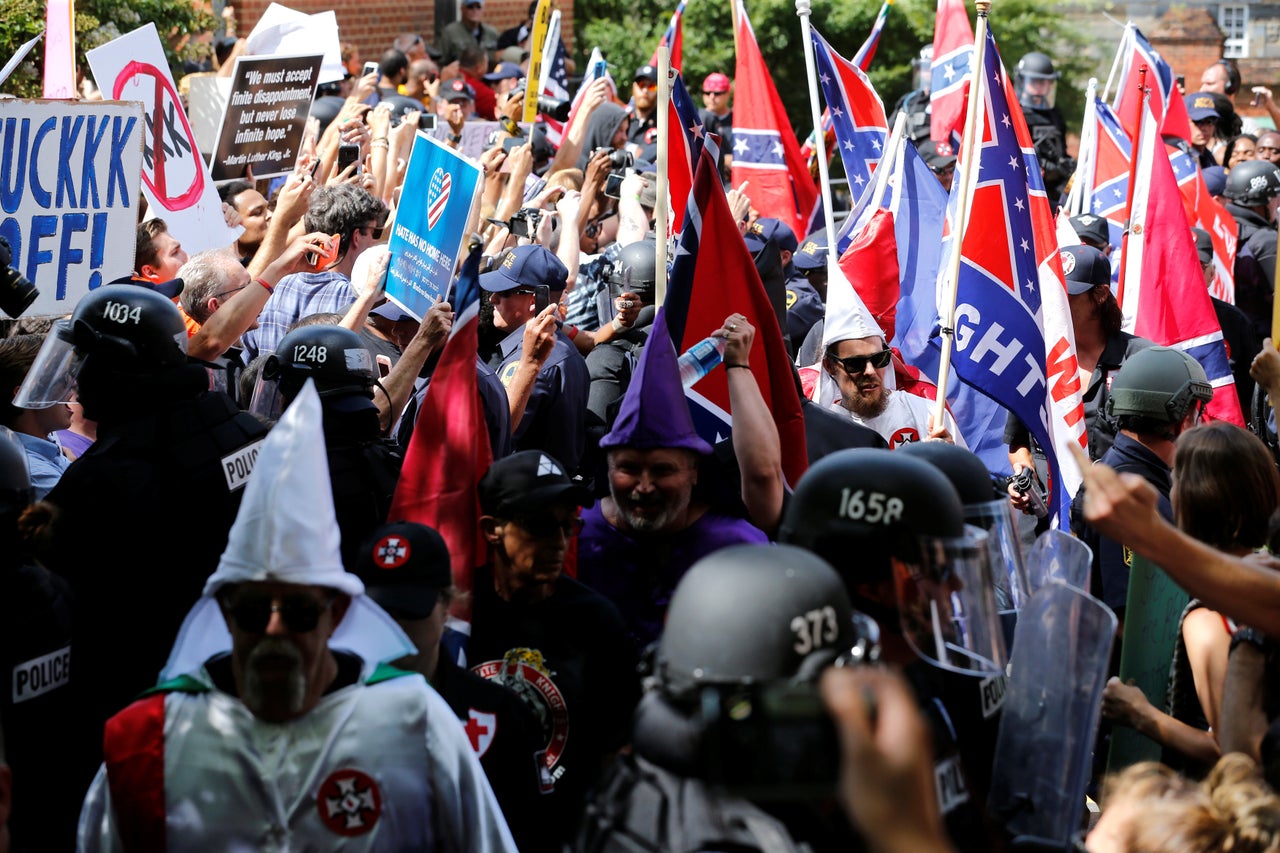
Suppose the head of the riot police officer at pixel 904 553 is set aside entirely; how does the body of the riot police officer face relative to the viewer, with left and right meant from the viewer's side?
facing to the right of the viewer

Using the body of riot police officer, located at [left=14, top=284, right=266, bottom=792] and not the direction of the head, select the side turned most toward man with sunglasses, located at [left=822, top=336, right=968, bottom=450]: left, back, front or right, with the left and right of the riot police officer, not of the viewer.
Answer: right

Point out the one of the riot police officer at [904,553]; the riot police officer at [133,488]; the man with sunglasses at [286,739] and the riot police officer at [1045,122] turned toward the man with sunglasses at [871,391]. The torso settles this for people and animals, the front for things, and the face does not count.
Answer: the riot police officer at [1045,122]

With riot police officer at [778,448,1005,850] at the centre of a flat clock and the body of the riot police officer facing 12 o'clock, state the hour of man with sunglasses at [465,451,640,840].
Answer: The man with sunglasses is roughly at 7 o'clock from the riot police officer.

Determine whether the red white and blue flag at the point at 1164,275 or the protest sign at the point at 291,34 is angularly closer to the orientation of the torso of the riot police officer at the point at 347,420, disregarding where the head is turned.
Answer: the protest sign

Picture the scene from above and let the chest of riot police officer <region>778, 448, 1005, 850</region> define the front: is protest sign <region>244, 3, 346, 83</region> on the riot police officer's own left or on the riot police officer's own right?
on the riot police officer's own left

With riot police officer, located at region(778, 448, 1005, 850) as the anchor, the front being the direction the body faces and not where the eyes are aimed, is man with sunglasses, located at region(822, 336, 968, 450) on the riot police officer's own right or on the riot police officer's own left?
on the riot police officer's own left

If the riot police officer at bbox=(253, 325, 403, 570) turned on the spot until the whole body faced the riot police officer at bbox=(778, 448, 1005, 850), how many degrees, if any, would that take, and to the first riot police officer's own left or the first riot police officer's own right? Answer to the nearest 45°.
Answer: approximately 180°

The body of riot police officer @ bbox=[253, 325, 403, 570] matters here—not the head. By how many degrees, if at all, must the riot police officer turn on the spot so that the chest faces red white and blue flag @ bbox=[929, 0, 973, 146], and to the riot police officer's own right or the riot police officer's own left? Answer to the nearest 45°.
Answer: approximately 90° to the riot police officer's own right

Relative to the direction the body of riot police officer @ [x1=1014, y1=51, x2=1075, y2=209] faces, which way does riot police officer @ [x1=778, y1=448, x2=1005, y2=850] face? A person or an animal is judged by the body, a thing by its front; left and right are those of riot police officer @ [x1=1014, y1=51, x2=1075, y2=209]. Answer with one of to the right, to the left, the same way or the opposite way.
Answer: to the left

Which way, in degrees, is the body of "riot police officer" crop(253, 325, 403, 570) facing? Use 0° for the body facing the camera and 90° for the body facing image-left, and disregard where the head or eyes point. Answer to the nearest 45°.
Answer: approximately 135°
